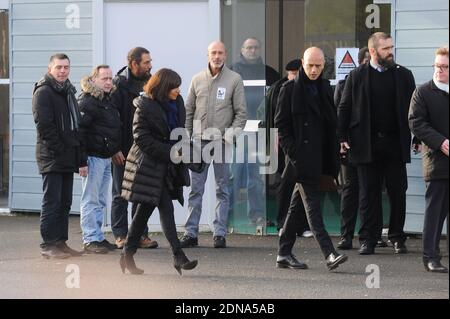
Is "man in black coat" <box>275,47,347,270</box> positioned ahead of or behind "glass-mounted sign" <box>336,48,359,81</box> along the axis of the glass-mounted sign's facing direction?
ahead

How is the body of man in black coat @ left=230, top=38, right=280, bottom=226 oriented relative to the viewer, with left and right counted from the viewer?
facing the viewer

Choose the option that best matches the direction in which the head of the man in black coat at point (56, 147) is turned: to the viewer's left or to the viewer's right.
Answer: to the viewer's right

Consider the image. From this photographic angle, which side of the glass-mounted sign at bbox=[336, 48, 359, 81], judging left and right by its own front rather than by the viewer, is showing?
front

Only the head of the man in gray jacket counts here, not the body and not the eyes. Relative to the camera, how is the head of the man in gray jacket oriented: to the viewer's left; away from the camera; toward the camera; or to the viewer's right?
toward the camera

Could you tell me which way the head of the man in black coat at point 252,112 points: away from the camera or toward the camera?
toward the camera

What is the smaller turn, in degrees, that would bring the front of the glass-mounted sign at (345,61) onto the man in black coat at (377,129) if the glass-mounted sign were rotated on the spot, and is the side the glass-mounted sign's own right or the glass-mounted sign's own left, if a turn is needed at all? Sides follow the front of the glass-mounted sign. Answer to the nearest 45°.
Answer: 0° — it already faces them

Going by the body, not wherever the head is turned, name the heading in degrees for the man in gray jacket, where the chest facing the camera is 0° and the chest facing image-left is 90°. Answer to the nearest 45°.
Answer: approximately 0°

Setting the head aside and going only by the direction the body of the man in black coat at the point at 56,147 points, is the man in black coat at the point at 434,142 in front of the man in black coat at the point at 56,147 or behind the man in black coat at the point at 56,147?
in front

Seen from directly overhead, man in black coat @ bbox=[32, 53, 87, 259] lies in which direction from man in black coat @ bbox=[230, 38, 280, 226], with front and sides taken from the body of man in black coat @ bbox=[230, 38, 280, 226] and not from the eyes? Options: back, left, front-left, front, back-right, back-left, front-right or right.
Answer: front-right
